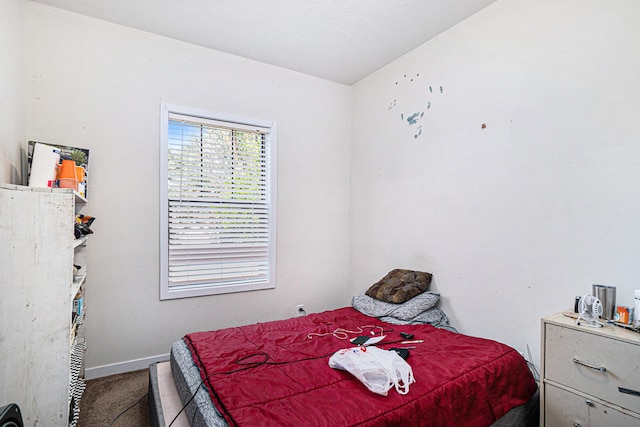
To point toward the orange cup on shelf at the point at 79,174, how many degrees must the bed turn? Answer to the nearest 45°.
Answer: approximately 45° to its right

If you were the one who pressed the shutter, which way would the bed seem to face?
facing the viewer and to the left of the viewer

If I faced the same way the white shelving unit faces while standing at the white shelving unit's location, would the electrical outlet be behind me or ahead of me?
ahead

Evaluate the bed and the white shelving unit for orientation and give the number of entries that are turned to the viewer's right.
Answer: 1

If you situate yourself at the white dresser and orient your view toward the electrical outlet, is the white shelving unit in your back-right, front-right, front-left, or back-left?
front-left

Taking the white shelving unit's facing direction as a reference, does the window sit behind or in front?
in front

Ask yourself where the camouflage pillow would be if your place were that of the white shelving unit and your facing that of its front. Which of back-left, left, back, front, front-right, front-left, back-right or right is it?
front

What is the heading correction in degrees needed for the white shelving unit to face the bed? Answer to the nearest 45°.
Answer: approximately 45° to its right

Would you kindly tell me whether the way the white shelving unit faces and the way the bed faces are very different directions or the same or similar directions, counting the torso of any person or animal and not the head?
very different directions

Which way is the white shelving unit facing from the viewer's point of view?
to the viewer's right

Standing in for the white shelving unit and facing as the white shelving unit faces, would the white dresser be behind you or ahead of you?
ahead

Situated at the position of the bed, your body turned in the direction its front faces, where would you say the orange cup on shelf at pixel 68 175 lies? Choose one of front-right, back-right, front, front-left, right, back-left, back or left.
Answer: front-right

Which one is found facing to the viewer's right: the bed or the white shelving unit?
the white shelving unit

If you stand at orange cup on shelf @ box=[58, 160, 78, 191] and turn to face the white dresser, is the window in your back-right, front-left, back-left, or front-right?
front-left
